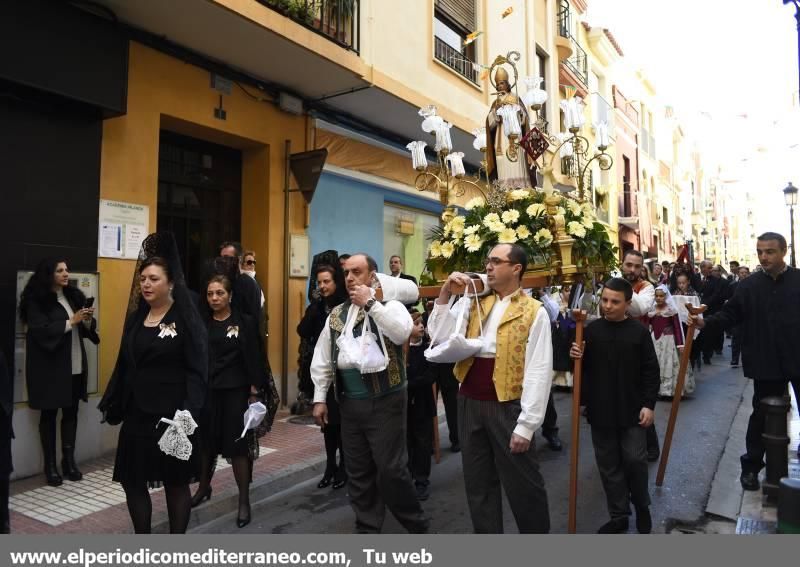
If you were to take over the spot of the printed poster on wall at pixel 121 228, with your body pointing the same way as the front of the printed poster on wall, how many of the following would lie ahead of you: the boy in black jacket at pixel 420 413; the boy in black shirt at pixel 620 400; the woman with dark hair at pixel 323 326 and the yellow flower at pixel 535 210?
4

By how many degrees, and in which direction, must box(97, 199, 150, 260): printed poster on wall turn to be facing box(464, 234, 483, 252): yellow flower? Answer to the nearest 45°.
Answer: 0° — it already faces it

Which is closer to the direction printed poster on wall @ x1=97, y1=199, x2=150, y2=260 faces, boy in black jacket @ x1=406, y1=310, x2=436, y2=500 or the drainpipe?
the boy in black jacket

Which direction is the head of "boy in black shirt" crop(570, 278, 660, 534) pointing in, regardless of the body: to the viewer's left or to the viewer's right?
to the viewer's left

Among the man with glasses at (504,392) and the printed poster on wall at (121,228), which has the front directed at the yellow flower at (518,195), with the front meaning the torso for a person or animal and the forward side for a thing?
the printed poster on wall

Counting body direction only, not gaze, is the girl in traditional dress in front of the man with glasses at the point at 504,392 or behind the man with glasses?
behind

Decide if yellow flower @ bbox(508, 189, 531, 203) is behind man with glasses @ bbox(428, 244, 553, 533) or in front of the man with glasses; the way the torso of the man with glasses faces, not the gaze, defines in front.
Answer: behind

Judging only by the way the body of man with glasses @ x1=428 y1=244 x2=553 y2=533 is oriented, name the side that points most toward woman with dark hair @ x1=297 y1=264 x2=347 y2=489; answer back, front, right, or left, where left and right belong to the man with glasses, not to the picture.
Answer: right

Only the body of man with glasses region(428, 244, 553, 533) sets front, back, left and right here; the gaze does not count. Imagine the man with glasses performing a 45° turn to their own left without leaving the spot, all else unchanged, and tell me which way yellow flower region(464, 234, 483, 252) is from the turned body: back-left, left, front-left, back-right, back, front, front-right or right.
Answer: back

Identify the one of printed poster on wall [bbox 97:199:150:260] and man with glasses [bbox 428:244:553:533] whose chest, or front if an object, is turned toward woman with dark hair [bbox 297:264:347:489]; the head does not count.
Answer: the printed poster on wall

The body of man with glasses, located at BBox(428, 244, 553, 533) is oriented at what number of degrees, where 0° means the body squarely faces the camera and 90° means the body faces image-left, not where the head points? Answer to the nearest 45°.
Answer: approximately 45°

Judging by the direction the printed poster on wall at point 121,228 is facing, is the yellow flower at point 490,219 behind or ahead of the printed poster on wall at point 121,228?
ahead

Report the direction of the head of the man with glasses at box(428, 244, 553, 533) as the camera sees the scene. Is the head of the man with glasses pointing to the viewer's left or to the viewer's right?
to the viewer's left
